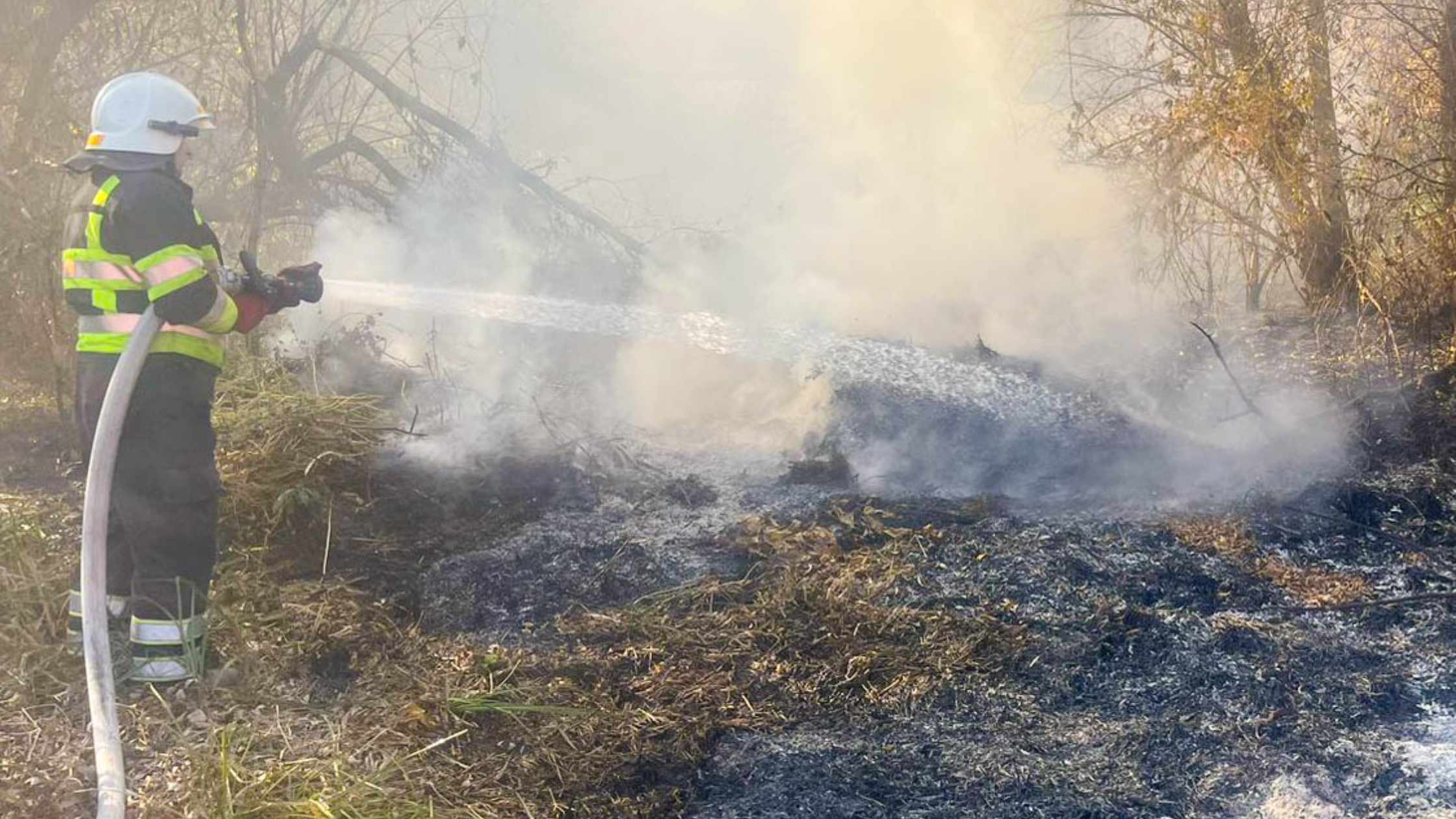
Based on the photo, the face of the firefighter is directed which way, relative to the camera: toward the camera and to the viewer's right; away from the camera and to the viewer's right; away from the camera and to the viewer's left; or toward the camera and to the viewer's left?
away from the camera and to the viewer's right

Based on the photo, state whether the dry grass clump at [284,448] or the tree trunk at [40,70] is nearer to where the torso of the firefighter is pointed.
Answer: the dry grass clump

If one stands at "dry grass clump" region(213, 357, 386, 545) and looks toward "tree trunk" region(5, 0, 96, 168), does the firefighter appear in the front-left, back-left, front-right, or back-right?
back-left

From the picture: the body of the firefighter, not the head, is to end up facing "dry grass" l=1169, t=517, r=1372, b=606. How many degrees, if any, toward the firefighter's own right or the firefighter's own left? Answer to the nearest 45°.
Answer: approximately 45° to the firefighter's own right

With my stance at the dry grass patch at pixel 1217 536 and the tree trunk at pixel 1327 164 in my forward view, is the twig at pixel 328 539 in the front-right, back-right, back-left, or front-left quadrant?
back-left

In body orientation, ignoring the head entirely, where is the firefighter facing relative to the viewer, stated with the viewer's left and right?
facing away from the viewer and to the right of the viewer
